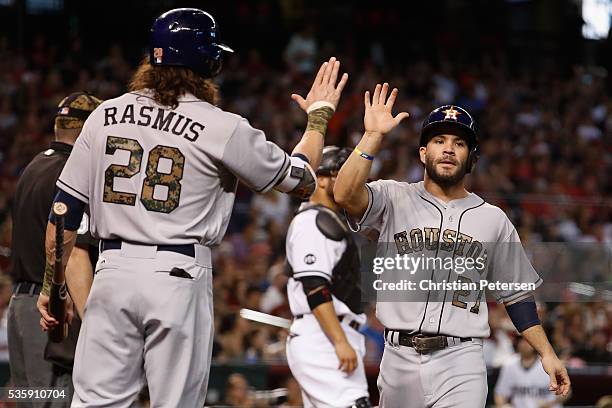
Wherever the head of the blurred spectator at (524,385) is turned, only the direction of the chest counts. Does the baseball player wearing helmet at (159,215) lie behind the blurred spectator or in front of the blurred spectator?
in front

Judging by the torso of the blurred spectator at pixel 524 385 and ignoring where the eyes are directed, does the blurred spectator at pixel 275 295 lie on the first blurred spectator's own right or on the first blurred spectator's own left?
on the first blurred spectator's own right

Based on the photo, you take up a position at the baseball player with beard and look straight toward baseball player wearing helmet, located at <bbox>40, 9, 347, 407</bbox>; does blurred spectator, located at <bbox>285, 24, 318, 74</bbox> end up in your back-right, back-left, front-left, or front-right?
back-right

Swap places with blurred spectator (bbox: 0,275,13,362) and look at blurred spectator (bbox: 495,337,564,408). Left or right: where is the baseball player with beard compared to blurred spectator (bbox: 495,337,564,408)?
right

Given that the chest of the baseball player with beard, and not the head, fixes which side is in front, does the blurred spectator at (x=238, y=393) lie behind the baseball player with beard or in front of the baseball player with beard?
behind

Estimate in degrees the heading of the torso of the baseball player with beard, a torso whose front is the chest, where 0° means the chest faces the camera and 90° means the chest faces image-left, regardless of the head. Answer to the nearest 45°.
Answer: approximately 0°

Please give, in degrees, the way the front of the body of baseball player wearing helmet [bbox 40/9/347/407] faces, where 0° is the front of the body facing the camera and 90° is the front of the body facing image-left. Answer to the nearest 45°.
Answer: approximately 225°

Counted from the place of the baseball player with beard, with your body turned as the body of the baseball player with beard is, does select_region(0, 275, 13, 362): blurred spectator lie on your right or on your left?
on your right
